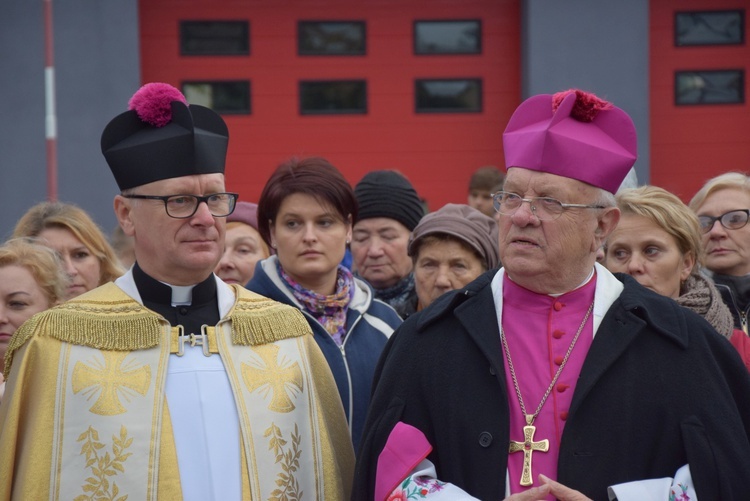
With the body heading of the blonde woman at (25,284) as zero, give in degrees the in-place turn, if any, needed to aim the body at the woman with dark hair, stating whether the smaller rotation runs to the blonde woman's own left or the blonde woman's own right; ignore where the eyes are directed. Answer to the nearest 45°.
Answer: approximately 135° to the blonde woman's own left

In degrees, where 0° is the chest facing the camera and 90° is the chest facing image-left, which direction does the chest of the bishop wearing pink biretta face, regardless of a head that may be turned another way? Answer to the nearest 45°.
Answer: approximately 0°

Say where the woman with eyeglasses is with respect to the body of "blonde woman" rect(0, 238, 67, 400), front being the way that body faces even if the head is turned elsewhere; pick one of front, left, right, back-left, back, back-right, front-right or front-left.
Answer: back-left

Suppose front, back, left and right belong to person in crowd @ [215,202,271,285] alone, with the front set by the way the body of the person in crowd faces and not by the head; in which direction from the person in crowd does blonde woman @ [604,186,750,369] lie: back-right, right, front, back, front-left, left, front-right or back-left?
left

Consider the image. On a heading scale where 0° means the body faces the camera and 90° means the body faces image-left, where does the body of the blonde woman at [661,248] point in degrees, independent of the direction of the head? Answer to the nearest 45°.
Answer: approximately 45°

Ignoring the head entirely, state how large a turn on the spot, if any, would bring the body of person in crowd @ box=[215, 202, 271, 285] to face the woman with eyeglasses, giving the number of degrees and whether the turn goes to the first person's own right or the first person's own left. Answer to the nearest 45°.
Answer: approximately 90° to the first person's own left
